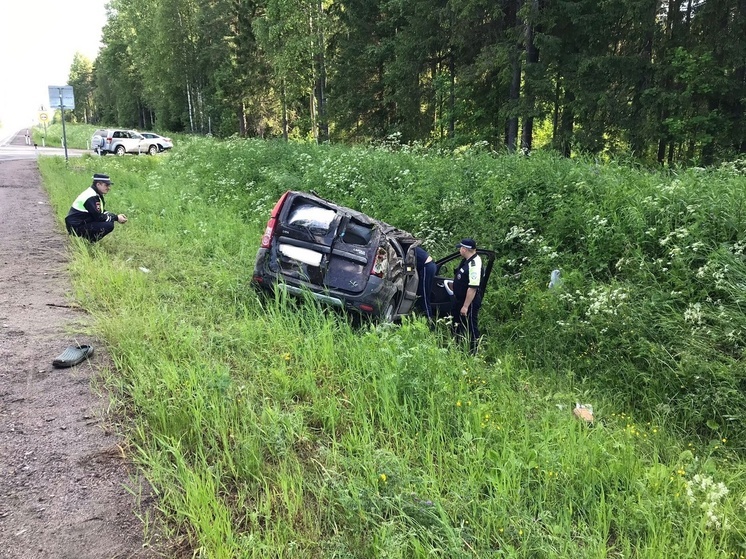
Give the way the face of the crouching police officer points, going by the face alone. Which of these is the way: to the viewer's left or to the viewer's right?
to the viewer's right

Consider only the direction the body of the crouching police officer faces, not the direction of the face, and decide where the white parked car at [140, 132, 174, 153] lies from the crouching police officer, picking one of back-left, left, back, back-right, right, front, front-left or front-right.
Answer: left

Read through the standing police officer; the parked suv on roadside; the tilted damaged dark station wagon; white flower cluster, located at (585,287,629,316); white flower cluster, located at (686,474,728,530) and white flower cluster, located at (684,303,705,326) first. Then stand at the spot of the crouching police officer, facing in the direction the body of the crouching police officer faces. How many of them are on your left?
1

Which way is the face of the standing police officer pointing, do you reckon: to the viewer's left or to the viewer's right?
to the viewer's left

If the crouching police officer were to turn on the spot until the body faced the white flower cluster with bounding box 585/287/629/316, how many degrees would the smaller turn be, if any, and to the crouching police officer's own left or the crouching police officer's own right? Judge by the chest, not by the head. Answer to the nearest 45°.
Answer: approximately 45° to the crouching police officer's own right

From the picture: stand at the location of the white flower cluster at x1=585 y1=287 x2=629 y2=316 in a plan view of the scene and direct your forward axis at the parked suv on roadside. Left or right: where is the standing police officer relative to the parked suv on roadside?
left

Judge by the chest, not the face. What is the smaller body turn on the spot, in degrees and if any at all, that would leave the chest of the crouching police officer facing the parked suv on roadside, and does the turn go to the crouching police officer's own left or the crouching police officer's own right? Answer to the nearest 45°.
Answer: approximately 90° to the crouching police officer's own left

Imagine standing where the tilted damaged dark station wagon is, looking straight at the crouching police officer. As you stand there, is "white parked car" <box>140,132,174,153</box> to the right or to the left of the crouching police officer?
right

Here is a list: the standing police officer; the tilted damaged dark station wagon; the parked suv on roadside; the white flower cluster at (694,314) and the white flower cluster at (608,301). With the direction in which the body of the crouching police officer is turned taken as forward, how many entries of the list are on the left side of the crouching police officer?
1

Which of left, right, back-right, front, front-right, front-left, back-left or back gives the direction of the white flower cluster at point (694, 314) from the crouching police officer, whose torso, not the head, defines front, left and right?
front-right

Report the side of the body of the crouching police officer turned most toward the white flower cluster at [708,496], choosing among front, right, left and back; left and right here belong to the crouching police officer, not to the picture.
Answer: right

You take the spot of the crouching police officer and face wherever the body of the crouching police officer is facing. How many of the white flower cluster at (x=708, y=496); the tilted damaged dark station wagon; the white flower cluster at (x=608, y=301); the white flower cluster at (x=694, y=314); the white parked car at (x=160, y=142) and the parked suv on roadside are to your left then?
2

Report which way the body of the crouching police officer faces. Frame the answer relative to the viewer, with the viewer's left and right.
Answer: facing to the right of the viewer
